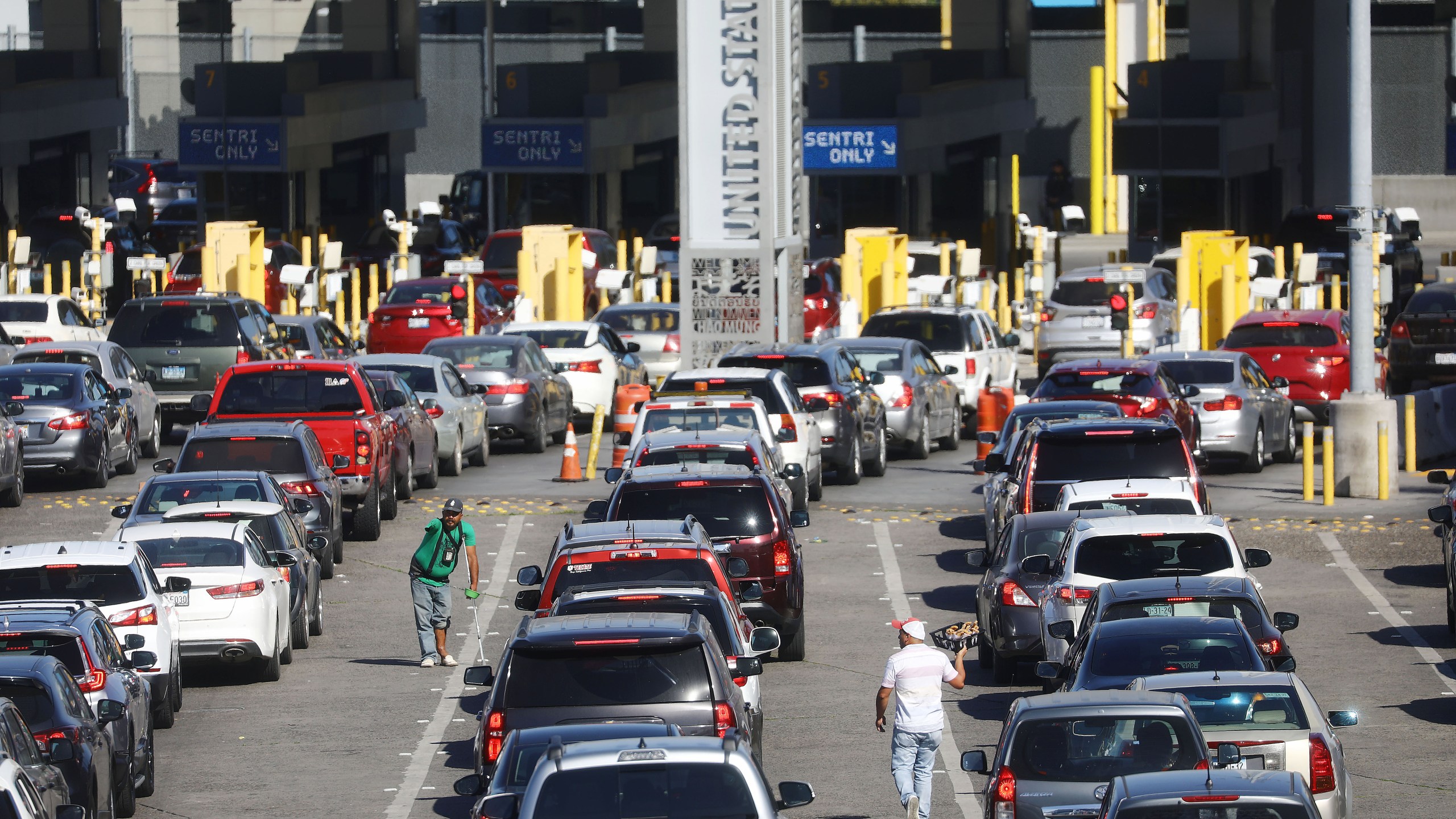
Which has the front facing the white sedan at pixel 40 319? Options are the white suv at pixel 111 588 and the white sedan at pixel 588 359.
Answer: the white suv

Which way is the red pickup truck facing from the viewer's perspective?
away from the camera

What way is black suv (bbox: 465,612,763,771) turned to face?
away from the camera

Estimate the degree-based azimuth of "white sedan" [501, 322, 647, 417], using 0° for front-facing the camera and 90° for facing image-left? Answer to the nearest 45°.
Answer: approximately 225°

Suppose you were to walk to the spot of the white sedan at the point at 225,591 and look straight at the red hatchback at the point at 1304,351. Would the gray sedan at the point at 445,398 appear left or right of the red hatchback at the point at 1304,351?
left

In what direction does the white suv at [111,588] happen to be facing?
away from the camera

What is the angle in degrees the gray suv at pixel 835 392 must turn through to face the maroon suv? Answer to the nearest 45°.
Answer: approximately 180°

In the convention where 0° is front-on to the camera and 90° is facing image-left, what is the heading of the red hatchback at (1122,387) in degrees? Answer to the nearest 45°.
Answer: approximately 180°

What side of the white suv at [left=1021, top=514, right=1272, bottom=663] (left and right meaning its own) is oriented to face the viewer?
back

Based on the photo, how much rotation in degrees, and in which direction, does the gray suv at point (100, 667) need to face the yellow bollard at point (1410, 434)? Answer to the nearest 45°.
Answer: approximately 45° to its right

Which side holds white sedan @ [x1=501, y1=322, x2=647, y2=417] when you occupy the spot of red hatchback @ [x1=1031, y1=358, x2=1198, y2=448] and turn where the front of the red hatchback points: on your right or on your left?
on your left
